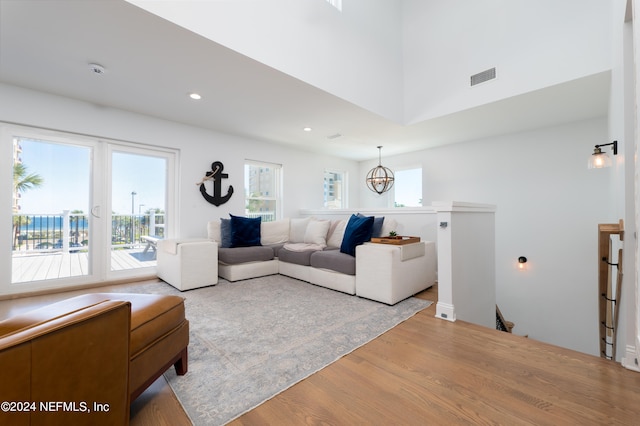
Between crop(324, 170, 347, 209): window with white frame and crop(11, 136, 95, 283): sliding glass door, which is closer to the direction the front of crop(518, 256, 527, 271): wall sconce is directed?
the sliding glass door

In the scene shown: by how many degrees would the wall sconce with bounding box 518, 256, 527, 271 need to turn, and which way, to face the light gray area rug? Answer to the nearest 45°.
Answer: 0° — it already faces it

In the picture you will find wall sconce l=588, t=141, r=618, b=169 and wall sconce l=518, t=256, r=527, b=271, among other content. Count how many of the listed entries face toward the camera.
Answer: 1

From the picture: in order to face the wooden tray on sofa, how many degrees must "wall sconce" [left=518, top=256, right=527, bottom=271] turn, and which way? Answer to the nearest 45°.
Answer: approximately 45° to its right

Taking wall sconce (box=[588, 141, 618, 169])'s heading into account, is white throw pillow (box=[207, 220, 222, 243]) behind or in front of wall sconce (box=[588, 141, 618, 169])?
in front

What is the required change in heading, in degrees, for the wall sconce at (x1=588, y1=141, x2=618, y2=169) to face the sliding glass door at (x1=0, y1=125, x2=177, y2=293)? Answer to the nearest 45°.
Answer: approximately 45° to its left

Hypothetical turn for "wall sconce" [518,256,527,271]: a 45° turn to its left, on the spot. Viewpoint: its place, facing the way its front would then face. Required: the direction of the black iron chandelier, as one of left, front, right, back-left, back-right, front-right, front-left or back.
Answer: back-right

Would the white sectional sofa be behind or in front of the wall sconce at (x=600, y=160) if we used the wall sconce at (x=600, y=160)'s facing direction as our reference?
in front

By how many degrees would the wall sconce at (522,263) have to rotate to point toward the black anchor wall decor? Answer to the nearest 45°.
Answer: approximately 45° to its right

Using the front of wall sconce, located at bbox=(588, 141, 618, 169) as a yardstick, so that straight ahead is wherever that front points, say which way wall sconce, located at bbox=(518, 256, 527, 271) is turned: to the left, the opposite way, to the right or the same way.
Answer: to the left

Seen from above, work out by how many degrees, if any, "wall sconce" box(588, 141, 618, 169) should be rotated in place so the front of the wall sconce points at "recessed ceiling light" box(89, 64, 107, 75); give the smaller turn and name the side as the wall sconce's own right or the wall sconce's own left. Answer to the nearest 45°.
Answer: approximately 45° to the wall sconce's own left

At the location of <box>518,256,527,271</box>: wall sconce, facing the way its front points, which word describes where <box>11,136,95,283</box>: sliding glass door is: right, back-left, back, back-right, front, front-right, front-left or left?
front-right

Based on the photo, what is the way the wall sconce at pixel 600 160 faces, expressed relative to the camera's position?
facing to the left of the viewer
